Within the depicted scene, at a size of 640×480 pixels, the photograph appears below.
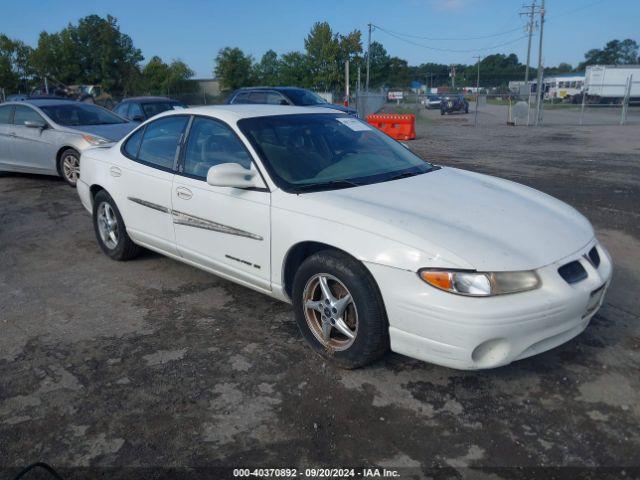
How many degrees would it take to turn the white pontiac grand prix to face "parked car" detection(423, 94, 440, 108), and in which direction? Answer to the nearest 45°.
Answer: approximately 135° to its left

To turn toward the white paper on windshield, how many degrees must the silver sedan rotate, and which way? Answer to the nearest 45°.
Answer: approximately 45° to its right

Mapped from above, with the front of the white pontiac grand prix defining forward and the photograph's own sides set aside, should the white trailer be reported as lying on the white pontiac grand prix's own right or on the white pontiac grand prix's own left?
on the white pontiac grand prix's own left

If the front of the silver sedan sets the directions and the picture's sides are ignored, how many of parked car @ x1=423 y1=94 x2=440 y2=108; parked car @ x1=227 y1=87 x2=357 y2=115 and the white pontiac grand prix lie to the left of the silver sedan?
2

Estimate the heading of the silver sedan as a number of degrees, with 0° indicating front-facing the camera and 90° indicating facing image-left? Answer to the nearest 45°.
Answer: approximately 315°

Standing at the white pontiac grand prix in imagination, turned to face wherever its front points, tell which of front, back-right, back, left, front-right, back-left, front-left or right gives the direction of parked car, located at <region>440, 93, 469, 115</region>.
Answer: back-left

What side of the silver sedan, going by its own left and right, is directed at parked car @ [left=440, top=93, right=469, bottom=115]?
left

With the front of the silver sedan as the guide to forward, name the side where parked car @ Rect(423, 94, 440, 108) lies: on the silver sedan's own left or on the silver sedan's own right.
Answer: on the silver sedan's own left

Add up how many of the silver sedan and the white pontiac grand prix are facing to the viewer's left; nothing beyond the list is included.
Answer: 0

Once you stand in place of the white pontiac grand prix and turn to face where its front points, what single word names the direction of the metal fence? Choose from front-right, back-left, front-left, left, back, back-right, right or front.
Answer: back-left

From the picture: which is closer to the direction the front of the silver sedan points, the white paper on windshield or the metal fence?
the white paper on windshield

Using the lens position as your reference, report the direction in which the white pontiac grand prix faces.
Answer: facing the viewer and to the right of the viewer
